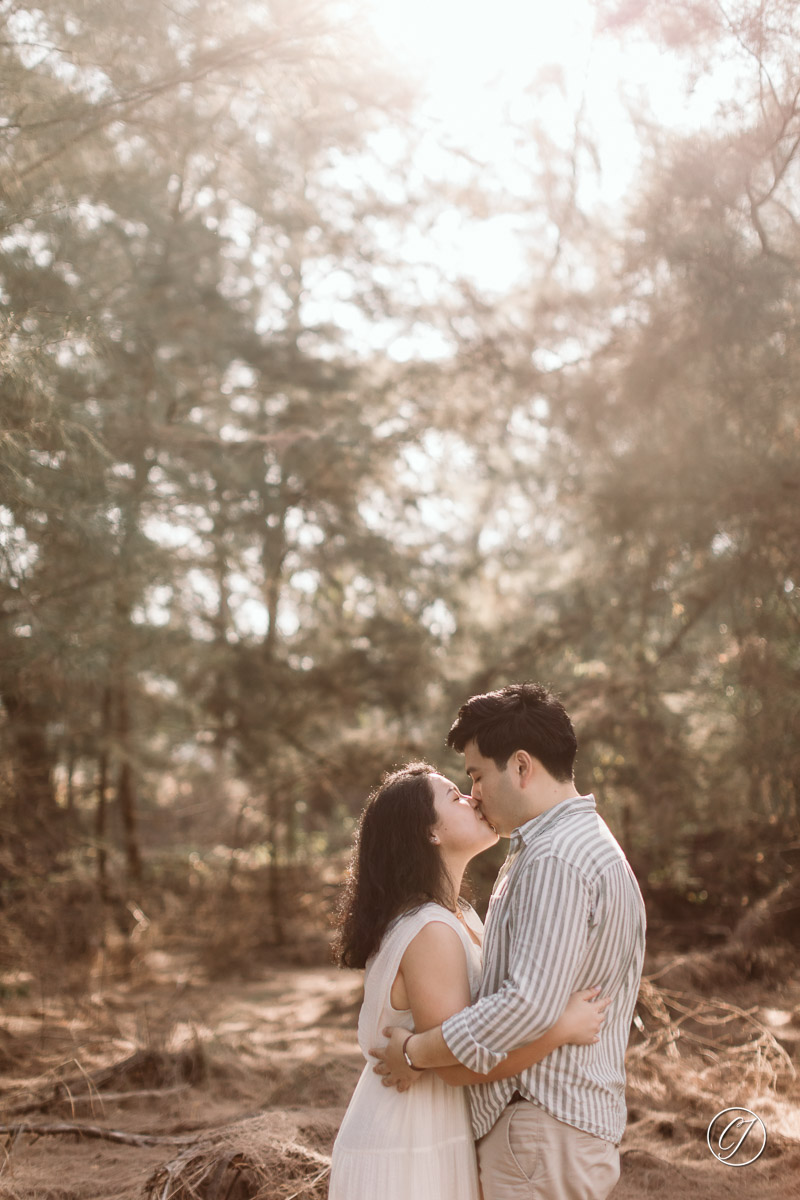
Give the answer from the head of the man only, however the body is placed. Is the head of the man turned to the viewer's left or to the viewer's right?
to the viewer's left

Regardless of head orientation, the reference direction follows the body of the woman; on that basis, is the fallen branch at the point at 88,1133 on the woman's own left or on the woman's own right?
on the woman's own left

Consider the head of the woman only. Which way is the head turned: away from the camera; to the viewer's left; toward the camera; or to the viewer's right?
to the viewer's right

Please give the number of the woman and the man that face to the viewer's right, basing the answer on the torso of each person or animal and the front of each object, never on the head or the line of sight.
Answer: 1

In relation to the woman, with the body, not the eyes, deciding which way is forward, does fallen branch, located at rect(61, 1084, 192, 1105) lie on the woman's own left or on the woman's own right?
on the woman's own left

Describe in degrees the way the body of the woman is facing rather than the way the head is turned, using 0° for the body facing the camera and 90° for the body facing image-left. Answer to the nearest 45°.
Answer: approximately 270°

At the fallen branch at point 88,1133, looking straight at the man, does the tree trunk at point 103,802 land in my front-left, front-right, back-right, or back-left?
back-left

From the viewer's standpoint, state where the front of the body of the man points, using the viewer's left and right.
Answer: facing to the left of the viewer

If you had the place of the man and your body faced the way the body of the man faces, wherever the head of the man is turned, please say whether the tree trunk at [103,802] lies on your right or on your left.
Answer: on your right

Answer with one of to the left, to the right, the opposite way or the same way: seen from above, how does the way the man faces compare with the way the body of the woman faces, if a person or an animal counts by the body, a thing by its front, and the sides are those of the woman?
the opposite way

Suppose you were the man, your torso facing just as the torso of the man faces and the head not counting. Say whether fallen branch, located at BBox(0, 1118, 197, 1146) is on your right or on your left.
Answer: on your right

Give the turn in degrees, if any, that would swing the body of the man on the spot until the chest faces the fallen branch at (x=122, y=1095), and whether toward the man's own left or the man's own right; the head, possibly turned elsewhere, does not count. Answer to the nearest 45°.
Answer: approximately 45° to the man's own right

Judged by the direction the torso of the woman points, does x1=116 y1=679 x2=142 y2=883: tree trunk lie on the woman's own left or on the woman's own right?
on the woman's own left
